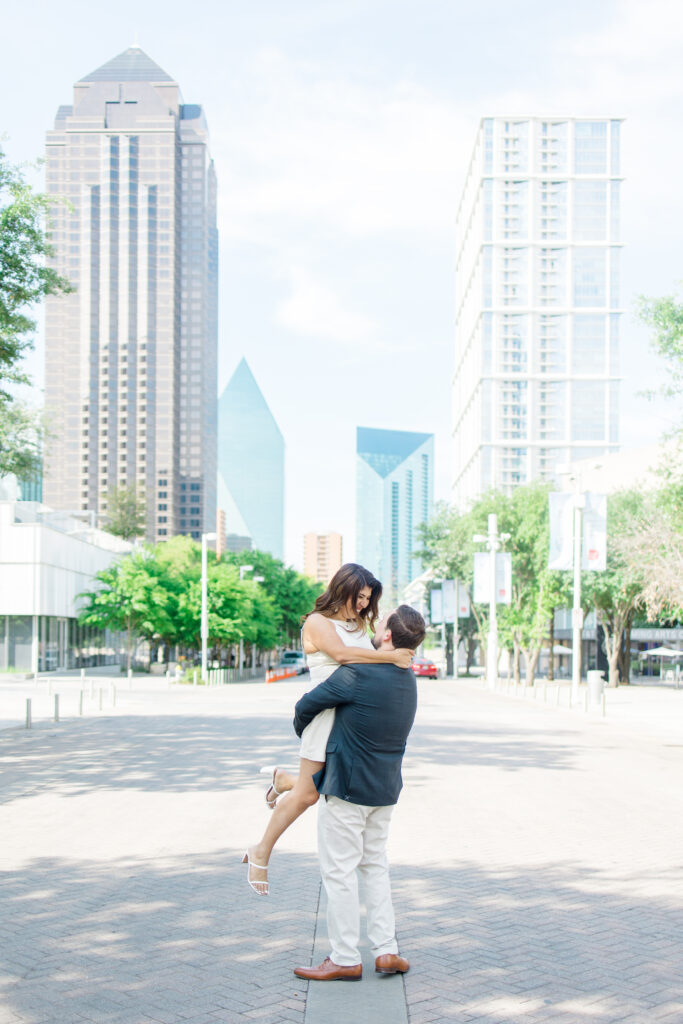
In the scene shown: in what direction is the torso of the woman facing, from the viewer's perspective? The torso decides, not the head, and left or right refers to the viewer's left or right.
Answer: facing the viewer and to the right of the viewer

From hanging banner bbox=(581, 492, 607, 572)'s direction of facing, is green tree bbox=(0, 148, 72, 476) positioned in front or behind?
in front

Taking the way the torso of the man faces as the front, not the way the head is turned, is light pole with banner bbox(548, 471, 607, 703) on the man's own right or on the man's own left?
on the man's own right

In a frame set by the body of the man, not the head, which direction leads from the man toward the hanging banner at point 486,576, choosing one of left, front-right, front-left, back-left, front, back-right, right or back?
front-right

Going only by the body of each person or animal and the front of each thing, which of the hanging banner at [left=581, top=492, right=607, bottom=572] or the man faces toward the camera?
the hanging banner

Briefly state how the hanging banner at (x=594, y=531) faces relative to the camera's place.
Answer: facing the viewer

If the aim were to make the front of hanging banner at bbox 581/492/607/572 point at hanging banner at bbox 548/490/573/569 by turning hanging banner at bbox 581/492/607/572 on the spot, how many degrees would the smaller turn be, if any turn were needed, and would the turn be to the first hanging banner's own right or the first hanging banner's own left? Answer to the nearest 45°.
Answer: approximately 135° to the first hanging banner's own right

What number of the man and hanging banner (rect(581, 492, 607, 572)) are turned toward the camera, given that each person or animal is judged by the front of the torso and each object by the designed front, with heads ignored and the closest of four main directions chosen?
1

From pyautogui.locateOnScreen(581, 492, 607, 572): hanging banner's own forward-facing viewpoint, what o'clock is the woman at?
The woman is roughly at 12 o'clock from the hanging banner.

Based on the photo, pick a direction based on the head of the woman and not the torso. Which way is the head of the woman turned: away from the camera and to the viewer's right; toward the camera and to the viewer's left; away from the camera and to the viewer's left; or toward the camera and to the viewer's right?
toward the camera and to the viewer's right

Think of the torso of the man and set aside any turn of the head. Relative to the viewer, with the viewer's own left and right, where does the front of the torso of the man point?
facing away from the viewer and to the left of the viewer

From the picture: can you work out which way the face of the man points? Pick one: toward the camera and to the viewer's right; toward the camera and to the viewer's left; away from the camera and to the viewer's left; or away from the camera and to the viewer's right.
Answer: away from the camera and to the viewer's left
